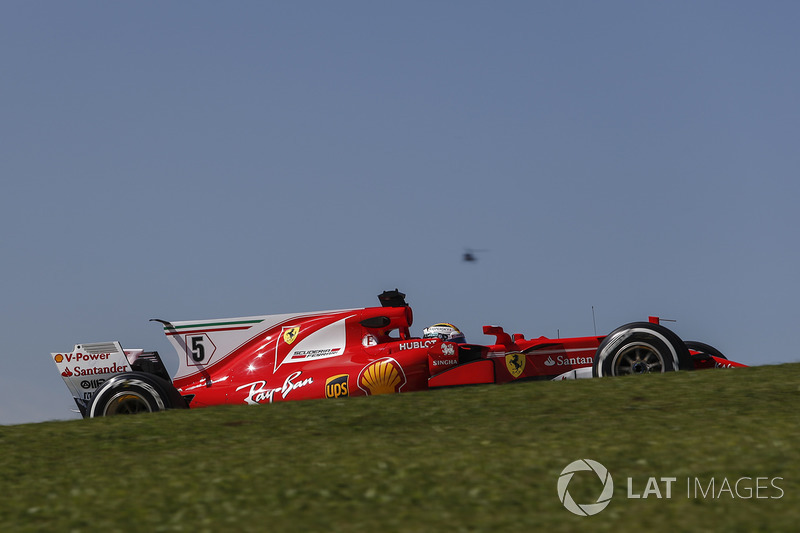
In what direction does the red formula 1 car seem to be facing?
to the viewer's right
